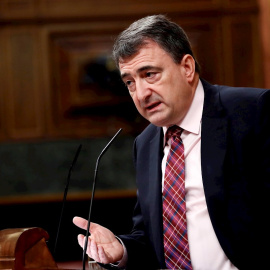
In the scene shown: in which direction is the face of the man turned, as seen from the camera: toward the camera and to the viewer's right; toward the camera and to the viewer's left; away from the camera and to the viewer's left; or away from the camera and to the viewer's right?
toward the camera and to the viewer's left

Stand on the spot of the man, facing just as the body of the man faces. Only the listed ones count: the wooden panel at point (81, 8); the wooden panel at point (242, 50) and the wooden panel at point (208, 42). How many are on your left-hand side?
0

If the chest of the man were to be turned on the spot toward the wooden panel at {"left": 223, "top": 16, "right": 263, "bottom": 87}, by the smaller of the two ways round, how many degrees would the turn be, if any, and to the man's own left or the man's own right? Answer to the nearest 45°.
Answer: approximately 135° to the man's own right

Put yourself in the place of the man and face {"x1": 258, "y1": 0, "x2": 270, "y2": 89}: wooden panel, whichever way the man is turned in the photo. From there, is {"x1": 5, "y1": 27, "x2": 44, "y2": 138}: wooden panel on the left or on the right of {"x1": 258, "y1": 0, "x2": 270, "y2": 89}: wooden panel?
left

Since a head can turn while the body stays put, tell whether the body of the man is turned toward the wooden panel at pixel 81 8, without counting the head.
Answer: no

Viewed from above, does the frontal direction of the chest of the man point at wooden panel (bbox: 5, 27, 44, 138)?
no

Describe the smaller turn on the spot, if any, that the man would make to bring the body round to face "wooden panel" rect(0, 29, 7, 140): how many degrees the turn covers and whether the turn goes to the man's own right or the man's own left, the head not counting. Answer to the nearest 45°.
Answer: approximately 90° to the man's own right

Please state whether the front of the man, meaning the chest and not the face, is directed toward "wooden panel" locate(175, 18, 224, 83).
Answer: no

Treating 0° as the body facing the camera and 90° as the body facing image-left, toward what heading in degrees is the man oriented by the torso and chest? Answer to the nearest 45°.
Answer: approximately 45°
